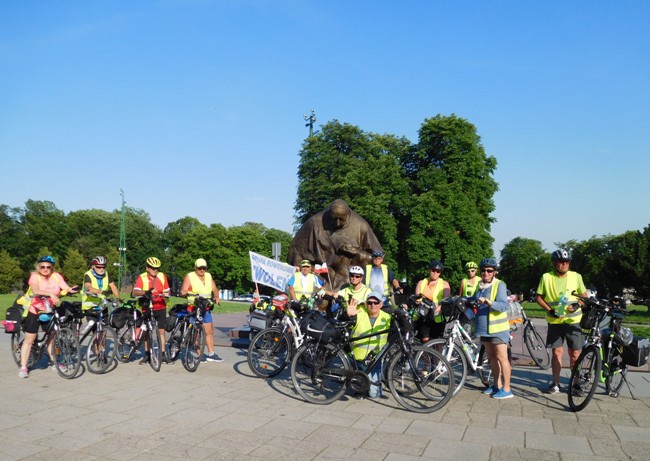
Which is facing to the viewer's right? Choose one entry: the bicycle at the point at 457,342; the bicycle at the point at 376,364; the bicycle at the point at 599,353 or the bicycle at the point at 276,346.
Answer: the bicycle at the point at 376,364

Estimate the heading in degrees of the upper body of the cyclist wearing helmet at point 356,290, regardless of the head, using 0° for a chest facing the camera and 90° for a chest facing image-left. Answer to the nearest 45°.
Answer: approximately 0°

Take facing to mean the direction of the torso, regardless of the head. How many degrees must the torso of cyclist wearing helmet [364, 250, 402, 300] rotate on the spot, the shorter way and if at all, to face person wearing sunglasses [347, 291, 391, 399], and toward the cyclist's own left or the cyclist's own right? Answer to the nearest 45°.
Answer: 0° — they already face them

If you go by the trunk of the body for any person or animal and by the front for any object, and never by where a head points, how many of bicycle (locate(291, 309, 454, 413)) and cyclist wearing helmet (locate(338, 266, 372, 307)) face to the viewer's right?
1

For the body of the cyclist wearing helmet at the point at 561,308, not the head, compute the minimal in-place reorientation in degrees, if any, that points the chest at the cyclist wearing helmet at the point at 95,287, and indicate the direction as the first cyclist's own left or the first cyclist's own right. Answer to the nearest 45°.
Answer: approximately 90° to the first cyclist's own right

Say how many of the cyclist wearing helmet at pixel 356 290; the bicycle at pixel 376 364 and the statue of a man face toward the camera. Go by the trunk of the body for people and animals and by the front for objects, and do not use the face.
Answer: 2

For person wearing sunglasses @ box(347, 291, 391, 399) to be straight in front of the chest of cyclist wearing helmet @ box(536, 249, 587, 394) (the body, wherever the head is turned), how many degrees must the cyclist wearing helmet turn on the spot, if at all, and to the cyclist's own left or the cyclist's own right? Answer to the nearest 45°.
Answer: approximately 45° to the cyclist's own right

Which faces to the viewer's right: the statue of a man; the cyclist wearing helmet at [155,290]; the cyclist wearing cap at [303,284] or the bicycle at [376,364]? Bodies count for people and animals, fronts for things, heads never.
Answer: the bicycle
